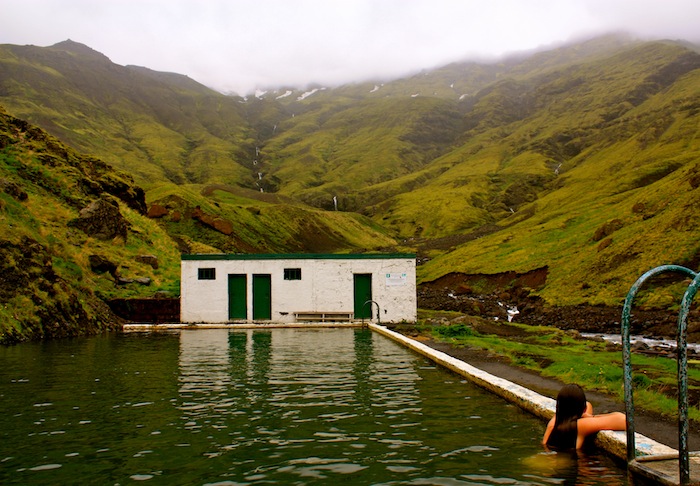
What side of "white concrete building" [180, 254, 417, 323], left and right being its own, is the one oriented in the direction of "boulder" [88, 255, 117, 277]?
right

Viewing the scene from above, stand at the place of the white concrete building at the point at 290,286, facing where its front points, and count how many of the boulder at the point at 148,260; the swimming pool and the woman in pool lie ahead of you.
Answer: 2

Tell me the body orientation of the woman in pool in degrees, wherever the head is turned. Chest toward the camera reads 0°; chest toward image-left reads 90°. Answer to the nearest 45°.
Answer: approximately 225°

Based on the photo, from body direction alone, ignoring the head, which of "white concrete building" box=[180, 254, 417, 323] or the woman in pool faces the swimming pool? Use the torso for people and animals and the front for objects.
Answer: the white concrete building

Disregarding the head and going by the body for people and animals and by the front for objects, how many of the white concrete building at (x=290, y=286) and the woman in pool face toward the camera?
1

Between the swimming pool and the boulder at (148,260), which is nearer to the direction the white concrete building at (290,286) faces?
the swimming pool

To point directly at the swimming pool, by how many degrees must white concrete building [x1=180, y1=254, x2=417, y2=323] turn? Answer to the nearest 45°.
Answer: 0° — it already faces it

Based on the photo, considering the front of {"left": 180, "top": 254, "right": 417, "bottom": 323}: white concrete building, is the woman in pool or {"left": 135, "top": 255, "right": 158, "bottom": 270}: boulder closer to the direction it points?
the woman in pool

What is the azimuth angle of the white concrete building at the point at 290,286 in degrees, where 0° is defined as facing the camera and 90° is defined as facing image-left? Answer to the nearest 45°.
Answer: approximately 0°
